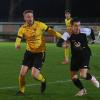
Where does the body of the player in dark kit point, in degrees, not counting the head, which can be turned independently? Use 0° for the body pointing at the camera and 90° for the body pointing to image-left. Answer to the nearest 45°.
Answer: approximately 45°
